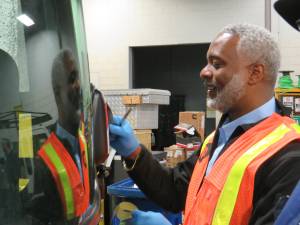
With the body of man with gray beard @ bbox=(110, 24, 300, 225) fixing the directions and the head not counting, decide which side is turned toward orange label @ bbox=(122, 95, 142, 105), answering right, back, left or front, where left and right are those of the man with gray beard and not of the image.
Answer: right

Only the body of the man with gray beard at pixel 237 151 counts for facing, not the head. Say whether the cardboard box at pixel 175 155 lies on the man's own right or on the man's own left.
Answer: on the man's own right

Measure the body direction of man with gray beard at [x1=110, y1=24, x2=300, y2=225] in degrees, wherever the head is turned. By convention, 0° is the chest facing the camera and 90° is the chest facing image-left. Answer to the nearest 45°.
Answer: approximately 45°
